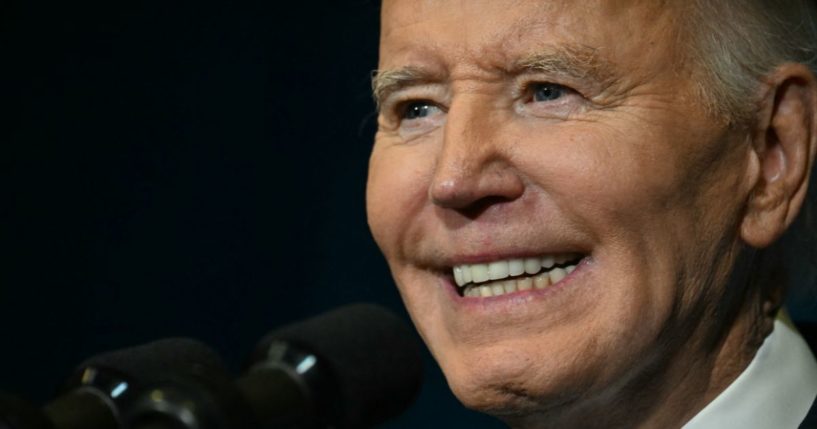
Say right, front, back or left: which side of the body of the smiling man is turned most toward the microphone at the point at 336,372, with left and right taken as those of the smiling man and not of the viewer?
front

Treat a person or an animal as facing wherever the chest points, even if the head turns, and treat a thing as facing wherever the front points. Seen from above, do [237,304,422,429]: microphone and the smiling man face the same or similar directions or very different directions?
very different directions

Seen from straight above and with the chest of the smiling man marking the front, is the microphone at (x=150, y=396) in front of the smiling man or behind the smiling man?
in front

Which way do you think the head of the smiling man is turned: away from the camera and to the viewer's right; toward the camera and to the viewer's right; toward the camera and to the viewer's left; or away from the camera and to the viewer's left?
toward the camera and to the viewer's left

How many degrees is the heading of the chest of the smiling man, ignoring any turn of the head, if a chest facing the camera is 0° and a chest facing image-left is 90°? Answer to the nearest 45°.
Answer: approximately 45°

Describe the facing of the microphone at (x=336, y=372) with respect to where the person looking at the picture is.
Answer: facing away from the viewer and to the right of the viewer
